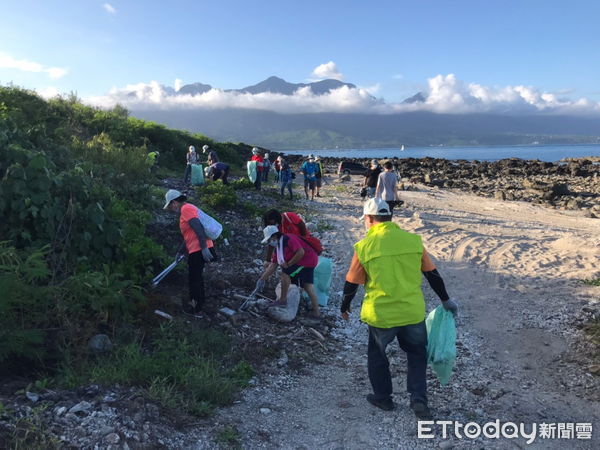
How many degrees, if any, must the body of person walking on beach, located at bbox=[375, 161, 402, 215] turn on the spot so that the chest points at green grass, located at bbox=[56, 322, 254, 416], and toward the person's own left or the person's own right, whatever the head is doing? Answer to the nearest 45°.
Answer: approximately 180°

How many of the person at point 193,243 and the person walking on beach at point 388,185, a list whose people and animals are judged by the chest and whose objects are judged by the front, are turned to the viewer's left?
1

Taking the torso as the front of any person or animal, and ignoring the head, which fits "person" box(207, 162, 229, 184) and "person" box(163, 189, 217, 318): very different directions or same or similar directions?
same or similar directions

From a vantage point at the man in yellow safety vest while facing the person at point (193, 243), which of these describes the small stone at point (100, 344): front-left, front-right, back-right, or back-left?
front-left

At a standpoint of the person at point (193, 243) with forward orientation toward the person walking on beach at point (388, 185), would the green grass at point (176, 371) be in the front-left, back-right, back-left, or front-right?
back-right

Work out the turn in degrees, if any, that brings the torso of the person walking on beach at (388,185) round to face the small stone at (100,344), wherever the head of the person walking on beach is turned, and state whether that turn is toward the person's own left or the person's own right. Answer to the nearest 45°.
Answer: approximately 180°

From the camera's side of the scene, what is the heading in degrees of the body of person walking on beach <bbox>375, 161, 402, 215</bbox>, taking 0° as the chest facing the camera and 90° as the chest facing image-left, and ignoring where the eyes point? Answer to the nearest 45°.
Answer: approximately 180°

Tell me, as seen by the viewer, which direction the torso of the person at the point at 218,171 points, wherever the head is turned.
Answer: to the viewer's left

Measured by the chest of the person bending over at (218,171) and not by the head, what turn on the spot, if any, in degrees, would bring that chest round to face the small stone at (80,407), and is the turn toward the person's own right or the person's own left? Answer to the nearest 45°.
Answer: approximately 90° to the person's own left

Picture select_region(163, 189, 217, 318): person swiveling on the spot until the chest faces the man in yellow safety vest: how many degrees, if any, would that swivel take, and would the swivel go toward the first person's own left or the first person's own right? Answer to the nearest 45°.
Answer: approximately 135° to the first person's own left

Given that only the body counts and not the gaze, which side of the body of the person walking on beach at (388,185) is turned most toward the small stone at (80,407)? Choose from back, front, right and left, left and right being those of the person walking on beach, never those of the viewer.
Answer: back

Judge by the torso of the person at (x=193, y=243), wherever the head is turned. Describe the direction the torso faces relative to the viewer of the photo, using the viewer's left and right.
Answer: facing to the left of the viewer

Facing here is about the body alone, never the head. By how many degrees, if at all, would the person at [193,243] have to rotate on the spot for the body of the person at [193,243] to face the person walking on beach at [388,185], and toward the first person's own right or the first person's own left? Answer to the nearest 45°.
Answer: approximately 135° to the first person's own right

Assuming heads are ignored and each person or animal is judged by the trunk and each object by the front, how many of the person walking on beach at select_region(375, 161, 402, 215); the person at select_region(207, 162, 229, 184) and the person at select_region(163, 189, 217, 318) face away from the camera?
1

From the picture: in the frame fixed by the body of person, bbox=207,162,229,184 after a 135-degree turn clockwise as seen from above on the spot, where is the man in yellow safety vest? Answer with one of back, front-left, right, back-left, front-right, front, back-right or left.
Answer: back-right

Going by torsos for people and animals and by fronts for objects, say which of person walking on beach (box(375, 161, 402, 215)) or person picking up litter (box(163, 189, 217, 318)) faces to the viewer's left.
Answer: person picking up litter (box(163, 189, 217, 318))

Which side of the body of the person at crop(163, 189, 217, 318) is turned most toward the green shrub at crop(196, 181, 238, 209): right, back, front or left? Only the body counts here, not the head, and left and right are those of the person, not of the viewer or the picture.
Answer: right
